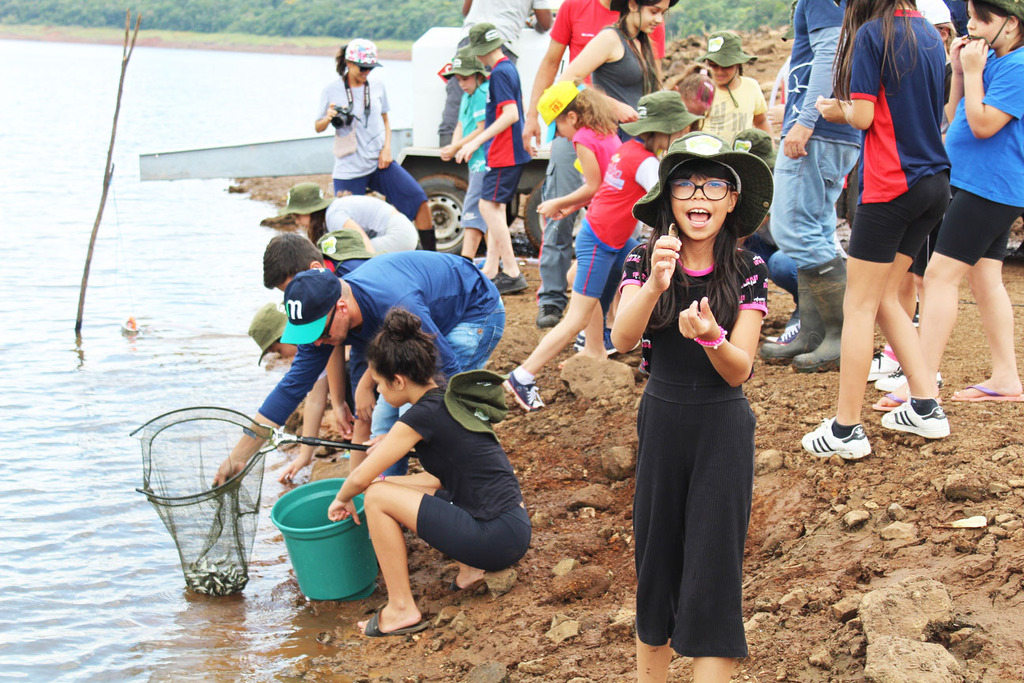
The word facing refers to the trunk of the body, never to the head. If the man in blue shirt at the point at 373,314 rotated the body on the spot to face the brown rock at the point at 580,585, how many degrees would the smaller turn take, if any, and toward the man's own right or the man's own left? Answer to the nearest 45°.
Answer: approximately 135° to the man's own left

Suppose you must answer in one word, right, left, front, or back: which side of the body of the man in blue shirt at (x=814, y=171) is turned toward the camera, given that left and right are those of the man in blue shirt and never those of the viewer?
left

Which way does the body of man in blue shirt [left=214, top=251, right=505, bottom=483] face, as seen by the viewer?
to the viewer's left

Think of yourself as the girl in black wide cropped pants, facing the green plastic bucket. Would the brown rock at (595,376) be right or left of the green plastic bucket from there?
right

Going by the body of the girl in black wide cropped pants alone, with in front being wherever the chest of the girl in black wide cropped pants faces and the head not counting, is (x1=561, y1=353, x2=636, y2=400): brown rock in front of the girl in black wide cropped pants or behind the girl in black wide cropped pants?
behind

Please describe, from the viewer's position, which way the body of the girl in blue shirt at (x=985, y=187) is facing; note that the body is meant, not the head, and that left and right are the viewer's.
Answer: facing to the left of the viewer

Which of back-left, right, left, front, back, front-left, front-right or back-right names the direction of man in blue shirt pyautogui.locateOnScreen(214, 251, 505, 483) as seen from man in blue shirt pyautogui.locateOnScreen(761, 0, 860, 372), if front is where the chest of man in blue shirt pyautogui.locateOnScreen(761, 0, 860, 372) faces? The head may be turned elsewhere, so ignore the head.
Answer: front-left

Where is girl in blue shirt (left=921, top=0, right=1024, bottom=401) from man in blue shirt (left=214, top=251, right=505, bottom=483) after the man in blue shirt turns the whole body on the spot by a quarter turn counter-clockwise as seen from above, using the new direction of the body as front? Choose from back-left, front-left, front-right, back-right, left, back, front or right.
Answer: left

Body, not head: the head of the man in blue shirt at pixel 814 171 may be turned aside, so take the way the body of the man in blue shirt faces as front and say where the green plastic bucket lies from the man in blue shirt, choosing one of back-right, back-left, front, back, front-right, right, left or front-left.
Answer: front-left

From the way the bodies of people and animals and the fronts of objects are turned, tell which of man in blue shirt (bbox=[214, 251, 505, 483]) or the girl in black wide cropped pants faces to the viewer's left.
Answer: the man in blue shirt
